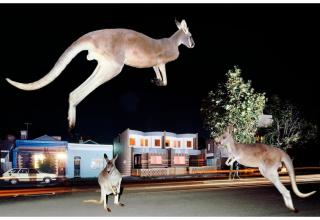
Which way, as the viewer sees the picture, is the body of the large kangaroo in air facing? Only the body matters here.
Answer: to the viewer's right

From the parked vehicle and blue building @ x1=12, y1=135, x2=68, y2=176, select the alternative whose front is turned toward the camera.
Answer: the blue building

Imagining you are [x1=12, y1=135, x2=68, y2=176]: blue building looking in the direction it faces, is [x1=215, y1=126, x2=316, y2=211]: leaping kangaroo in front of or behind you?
in front

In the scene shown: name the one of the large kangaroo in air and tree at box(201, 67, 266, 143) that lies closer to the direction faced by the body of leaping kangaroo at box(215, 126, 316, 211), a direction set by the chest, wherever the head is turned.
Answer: the large kangaroo in air

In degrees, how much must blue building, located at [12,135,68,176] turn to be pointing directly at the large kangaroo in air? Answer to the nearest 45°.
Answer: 0° — it already faces it

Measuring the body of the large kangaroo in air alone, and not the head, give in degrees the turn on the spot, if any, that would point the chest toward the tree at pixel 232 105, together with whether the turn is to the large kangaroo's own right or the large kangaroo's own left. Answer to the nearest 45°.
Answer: approximately 90° to the large kangaroo's own left

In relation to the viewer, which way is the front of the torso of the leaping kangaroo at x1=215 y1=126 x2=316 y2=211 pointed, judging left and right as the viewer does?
facing to the left of the viewer

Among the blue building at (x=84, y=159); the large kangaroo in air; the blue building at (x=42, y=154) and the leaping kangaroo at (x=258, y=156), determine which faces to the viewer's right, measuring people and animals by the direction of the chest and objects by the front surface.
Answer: the large kangaroo in air

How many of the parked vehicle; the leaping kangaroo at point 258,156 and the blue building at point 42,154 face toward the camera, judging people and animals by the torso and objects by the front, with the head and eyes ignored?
1

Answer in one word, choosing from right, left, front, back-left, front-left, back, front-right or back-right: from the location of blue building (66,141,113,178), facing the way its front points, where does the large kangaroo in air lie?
front

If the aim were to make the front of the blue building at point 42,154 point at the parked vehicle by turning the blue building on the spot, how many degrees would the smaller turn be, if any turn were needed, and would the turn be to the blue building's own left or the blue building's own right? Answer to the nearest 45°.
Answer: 0° — it already faces it

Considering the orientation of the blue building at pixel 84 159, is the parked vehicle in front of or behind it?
in front

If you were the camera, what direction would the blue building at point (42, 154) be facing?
facing the viewer

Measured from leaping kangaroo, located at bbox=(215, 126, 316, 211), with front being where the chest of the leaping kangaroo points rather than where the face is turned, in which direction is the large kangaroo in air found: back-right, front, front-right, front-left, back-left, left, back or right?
front-left

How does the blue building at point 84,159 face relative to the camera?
toward the camera
